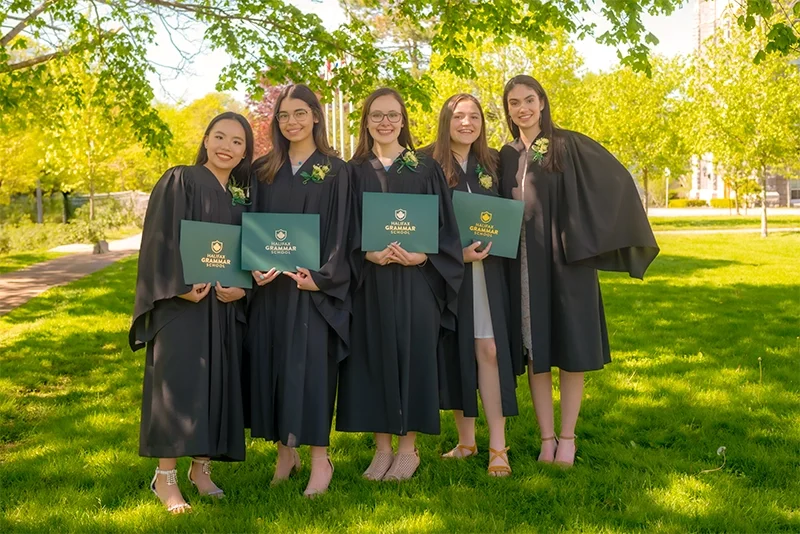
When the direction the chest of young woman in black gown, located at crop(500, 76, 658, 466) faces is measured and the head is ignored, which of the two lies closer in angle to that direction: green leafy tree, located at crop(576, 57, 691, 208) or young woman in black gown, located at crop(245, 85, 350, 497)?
the young woman in black gown

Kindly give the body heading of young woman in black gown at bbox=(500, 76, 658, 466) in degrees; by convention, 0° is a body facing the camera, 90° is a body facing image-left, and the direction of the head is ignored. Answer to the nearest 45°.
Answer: approximately 45°

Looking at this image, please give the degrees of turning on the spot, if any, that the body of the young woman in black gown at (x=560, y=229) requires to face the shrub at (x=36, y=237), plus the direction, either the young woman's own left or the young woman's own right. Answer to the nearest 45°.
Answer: approximately 90° to the young woman's own right

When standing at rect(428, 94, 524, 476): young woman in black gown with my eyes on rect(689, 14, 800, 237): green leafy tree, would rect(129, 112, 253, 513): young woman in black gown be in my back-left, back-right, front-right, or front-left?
back-left

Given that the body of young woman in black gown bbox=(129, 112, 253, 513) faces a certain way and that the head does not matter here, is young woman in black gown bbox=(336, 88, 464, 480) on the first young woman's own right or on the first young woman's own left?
on the first young woman's own left

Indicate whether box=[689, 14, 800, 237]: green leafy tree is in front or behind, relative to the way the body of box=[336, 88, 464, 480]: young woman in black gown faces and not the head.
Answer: behind

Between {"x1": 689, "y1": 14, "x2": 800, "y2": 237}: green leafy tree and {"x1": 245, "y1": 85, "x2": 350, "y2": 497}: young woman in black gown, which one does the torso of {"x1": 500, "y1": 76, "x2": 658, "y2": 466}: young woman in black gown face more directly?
the young woman in black gown

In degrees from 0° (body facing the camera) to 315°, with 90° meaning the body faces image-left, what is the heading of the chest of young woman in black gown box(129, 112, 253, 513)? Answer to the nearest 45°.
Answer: approximately 315°
